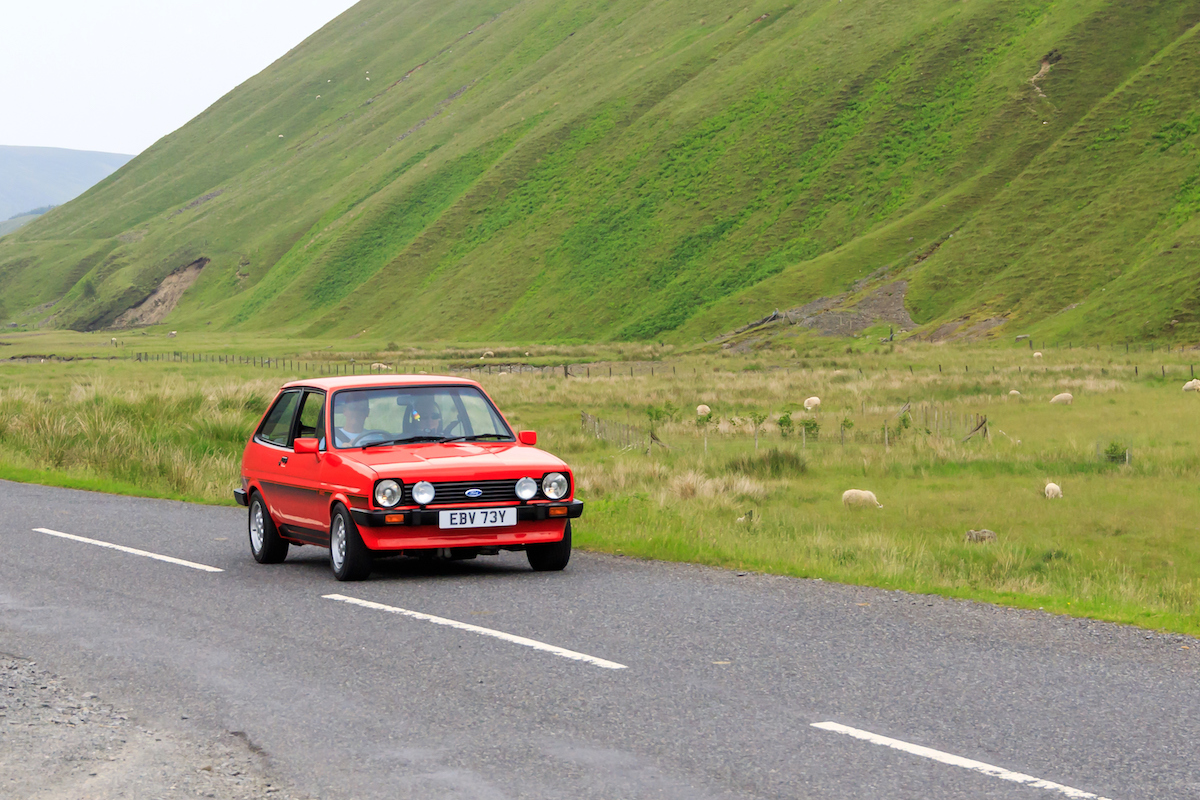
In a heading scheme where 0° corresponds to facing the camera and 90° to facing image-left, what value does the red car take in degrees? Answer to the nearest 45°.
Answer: approximately 315°

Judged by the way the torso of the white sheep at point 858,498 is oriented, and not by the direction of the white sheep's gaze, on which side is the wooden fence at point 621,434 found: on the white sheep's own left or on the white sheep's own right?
on the white sheep's own left

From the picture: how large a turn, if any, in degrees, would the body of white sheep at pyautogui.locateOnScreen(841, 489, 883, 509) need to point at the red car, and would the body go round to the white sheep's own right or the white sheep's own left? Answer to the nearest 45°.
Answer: approximately 135° to the white sheep's own right

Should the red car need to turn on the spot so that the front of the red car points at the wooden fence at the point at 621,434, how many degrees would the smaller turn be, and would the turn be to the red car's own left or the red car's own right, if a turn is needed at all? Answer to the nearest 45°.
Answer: approximately 135° to the red car's own left

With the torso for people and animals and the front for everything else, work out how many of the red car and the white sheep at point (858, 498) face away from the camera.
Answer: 0

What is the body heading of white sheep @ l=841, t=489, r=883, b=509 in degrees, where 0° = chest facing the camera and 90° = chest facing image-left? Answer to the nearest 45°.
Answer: approximately 270°
